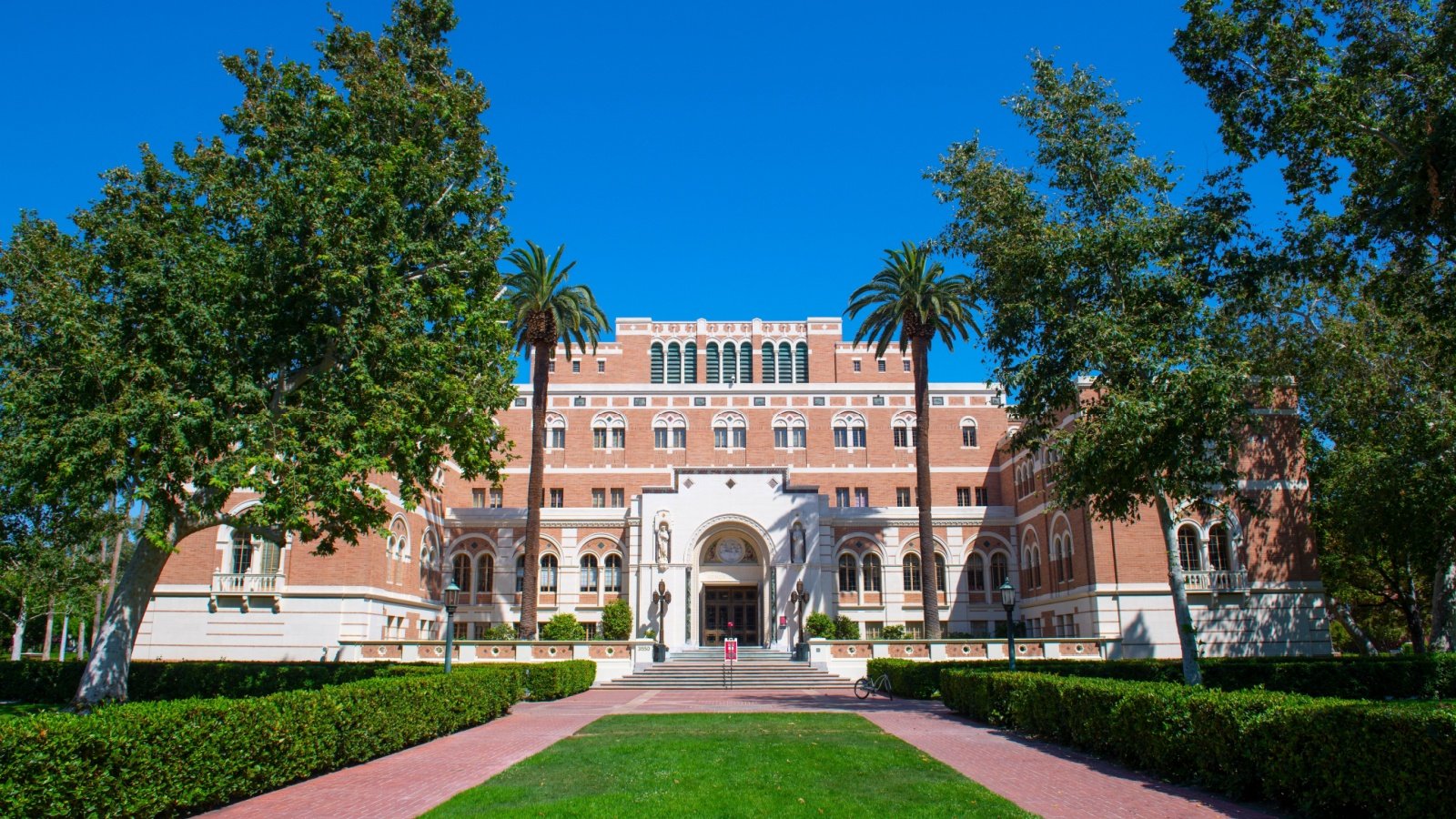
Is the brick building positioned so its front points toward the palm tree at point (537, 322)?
no

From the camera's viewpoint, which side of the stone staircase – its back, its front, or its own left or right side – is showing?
front

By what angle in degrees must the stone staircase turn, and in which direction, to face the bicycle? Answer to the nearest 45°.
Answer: approximately 45° to its left

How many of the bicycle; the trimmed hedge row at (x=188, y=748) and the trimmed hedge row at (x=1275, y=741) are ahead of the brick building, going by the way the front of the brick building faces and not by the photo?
3

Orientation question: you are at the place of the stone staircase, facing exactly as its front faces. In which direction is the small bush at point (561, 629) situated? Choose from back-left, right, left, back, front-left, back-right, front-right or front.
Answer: back-right

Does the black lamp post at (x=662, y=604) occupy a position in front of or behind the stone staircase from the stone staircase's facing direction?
behind

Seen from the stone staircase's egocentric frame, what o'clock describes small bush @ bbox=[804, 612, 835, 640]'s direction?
The small bush is roughly at 7 o'clock from the stone staircase.

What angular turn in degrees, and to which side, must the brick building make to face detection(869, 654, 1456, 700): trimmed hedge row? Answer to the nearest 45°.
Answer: approximately 45° to its left

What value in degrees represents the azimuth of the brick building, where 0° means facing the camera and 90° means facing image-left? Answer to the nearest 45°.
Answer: approximately 0°

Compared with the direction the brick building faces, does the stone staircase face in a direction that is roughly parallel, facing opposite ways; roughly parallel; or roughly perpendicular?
roughly parallel

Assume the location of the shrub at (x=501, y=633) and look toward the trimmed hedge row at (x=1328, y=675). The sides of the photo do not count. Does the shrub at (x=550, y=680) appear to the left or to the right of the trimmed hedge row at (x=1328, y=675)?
right

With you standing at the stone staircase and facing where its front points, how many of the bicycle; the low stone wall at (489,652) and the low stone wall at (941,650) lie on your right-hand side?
1
